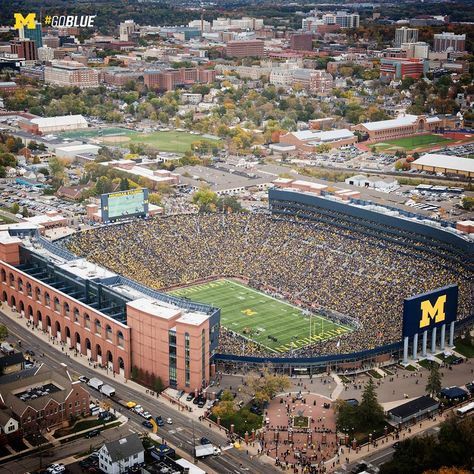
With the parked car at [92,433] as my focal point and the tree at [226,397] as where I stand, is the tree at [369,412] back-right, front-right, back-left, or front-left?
back-left

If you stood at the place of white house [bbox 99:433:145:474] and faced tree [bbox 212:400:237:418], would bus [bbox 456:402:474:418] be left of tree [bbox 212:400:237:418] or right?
right

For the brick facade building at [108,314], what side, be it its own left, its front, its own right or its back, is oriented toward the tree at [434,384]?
left

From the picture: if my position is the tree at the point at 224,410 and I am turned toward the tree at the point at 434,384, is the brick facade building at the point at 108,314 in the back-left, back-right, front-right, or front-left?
back-left

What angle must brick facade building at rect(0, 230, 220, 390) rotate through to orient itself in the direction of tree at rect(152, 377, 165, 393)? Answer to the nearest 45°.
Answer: approximately 90° to its left

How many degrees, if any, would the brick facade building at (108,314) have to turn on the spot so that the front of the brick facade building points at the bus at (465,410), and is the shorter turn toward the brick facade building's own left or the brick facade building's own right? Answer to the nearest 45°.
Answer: approximately 90° to the brick facade building's own left

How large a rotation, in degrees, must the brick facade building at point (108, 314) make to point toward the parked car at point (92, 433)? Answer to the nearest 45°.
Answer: approximately 45° to its left

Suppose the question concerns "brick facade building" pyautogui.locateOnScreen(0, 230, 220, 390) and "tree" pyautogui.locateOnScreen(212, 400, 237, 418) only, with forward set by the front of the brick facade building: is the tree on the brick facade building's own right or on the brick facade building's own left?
on the brick facade building's own left

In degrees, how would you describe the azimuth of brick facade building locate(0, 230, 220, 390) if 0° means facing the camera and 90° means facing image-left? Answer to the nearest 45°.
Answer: approximately 45°

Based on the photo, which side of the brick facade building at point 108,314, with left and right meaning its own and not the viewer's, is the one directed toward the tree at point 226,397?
left
